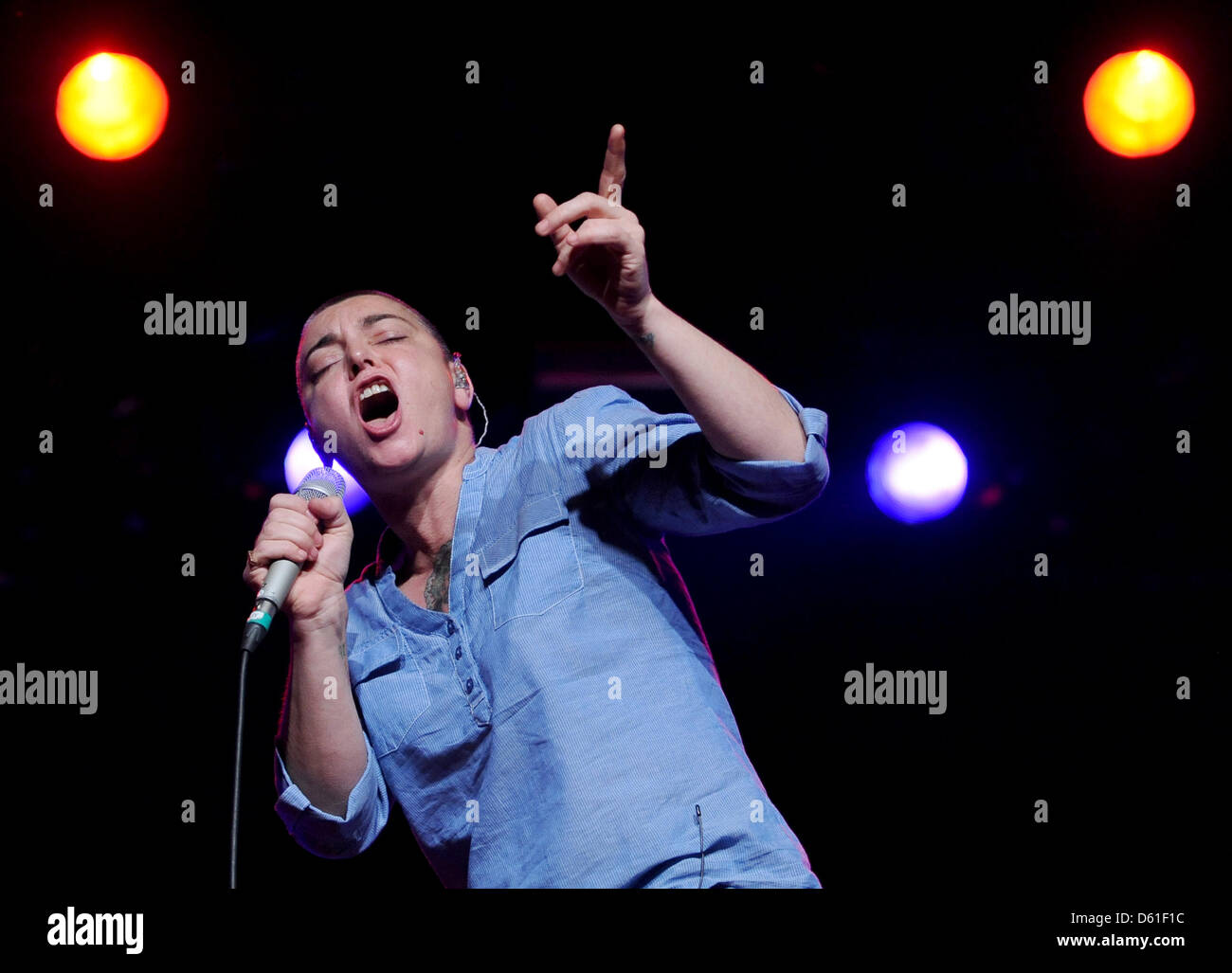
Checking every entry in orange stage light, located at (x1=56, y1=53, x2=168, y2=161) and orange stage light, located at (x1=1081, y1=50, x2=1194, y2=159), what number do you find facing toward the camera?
2

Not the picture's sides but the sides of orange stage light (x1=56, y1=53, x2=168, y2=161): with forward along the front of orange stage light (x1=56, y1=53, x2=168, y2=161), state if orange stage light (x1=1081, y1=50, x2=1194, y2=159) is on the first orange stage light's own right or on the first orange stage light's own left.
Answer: on the first orange stage light's own left

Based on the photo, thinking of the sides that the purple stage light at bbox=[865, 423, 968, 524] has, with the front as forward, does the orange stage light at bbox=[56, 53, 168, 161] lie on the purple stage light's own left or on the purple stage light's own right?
on the purple stage light's own right

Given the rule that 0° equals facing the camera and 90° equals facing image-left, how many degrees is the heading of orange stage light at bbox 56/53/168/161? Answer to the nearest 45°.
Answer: approximately 0°

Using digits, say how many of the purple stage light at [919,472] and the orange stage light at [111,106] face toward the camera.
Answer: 2

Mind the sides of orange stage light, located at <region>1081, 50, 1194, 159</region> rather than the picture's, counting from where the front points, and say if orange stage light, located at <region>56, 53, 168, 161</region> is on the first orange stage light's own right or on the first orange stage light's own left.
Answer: on the first orange stage light's own right

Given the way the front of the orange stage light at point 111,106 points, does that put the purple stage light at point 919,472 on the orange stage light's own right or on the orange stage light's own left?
on the orange stage light's own left
